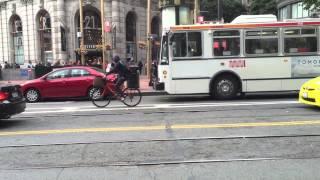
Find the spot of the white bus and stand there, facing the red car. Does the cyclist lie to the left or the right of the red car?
left

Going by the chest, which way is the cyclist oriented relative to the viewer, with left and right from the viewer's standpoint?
facing to the left of the viewer

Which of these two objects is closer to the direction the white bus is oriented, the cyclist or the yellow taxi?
the cyclist

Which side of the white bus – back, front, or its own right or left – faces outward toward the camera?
left

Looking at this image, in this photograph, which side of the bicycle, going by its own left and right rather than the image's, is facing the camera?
left

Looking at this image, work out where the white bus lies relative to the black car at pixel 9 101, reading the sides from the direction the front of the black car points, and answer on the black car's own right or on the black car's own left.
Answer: on the black car's own right

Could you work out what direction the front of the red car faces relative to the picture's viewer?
facing to the left of the viewer

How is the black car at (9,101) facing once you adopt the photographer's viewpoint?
facing away from the viewer and to the left of the viewer
